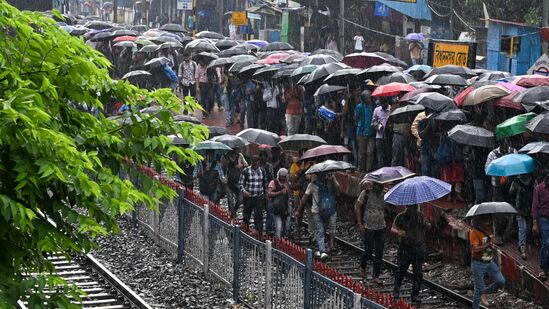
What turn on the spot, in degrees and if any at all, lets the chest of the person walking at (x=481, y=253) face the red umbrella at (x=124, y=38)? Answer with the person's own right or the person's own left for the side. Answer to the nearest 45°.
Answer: approximately 180°

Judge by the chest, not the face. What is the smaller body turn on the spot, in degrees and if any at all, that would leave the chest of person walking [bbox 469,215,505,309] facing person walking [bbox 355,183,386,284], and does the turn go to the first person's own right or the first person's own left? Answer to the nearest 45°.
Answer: approximately 180°

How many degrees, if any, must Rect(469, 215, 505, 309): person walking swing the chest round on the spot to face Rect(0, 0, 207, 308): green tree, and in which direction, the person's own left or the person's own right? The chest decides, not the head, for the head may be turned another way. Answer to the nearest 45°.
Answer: approximately 90° to the person's own right

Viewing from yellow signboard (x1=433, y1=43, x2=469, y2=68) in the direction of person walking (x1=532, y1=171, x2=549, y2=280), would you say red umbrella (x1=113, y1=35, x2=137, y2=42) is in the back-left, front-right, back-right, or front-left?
back-right

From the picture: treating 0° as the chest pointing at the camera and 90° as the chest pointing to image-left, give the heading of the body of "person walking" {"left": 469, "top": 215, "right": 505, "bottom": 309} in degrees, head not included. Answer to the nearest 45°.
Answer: approximately 315°

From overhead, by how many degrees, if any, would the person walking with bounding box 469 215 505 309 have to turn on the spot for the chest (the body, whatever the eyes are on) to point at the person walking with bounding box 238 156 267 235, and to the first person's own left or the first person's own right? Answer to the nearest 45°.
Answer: approximately 180°

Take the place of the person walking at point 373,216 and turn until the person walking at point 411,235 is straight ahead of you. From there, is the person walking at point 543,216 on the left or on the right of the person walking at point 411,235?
left

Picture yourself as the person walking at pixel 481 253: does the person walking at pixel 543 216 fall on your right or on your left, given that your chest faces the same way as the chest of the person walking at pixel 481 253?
on your left
